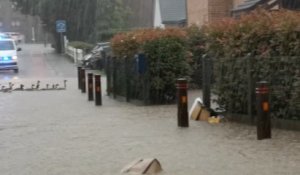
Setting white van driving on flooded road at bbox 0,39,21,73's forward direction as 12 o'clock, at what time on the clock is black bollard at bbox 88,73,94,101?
The black bollard is roughly at 12 o'clock from the white van driving on flooded road.

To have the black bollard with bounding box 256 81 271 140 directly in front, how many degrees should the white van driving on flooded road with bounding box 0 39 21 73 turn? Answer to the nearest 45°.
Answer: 0° — it already faces it

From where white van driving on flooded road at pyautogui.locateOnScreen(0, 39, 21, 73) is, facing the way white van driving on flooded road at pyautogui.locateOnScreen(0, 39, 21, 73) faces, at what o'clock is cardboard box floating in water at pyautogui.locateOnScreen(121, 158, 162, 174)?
The cardboard box floating in water is roughly at 12 o'clock from the white van driving on flooded road.

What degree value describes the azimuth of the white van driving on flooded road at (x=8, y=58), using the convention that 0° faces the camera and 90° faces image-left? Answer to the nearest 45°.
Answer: approximately 0°
